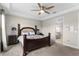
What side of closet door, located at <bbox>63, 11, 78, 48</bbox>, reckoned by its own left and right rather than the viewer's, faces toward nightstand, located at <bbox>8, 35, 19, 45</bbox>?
front

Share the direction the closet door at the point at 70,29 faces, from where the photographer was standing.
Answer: facing the viewer and to the left of the viewer
